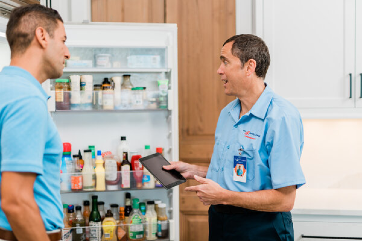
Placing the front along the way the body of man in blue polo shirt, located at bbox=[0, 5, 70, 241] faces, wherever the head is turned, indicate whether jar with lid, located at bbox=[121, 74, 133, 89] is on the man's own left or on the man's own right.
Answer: on the man's own left

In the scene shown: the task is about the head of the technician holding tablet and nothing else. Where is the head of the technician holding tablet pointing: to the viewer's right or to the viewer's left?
to the viewer's left

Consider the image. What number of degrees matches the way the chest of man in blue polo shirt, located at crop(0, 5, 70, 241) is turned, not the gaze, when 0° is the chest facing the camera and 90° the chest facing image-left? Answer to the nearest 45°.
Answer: approximately 270°

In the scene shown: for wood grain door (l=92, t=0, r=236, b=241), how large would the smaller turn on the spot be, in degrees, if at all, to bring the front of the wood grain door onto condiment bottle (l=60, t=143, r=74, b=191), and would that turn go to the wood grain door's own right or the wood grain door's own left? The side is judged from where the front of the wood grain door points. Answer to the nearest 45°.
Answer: approximately 45° to the wood grain door's own right

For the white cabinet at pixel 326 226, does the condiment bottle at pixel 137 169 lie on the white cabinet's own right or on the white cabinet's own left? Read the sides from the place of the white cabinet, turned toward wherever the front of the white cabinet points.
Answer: on the white cabinet's own right

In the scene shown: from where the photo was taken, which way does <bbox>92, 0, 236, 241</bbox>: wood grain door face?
toward the camera

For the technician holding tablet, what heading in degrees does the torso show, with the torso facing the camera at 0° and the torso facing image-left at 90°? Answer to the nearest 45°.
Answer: approximately 45°

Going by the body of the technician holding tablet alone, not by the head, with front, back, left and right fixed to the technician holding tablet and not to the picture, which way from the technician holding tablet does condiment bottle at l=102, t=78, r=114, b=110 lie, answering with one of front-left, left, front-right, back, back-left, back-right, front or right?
right

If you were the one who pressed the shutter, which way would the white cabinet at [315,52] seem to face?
facing the viewer

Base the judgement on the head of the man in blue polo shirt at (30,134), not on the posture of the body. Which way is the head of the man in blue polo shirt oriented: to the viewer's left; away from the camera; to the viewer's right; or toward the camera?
to the viewer's right

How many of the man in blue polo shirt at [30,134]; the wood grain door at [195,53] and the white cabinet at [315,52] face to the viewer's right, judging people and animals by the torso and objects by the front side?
1
